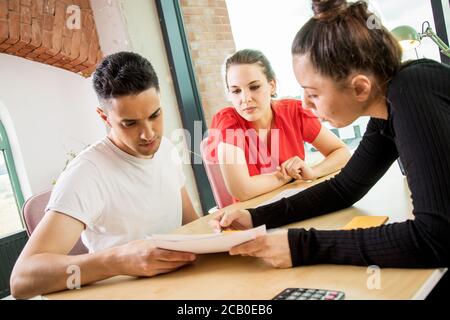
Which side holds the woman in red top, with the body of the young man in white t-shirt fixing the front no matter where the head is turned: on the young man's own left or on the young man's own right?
on the young man's own left

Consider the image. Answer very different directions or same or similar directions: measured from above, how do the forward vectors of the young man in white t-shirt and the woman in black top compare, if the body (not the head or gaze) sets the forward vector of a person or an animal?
very different directions

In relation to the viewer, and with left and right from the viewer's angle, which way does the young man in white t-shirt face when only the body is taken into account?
facing the viewer and to the right of the viewer

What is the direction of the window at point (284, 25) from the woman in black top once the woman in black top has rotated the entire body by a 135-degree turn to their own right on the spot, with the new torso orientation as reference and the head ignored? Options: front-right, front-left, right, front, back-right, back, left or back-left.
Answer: front-left

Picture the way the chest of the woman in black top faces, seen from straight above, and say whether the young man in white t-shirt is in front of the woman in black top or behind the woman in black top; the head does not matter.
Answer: in front

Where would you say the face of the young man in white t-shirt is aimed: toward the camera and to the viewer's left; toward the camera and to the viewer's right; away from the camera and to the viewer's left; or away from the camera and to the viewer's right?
toward the camera and to the viewer's right

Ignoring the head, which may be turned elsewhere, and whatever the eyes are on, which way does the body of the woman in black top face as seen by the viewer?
to the viewer's left
